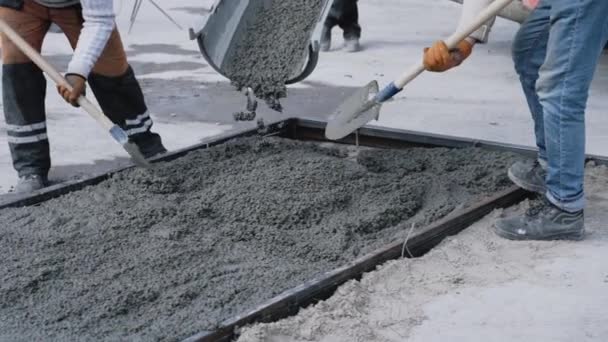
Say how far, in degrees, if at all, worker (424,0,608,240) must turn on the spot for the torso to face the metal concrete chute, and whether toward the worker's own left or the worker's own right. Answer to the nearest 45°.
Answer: approximately 45° to the worker's own right

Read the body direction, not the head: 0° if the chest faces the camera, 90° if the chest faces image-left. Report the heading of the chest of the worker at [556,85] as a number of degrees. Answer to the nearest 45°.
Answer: approximately 90°

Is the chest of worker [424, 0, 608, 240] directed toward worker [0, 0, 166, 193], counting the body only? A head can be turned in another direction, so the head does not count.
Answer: yes
